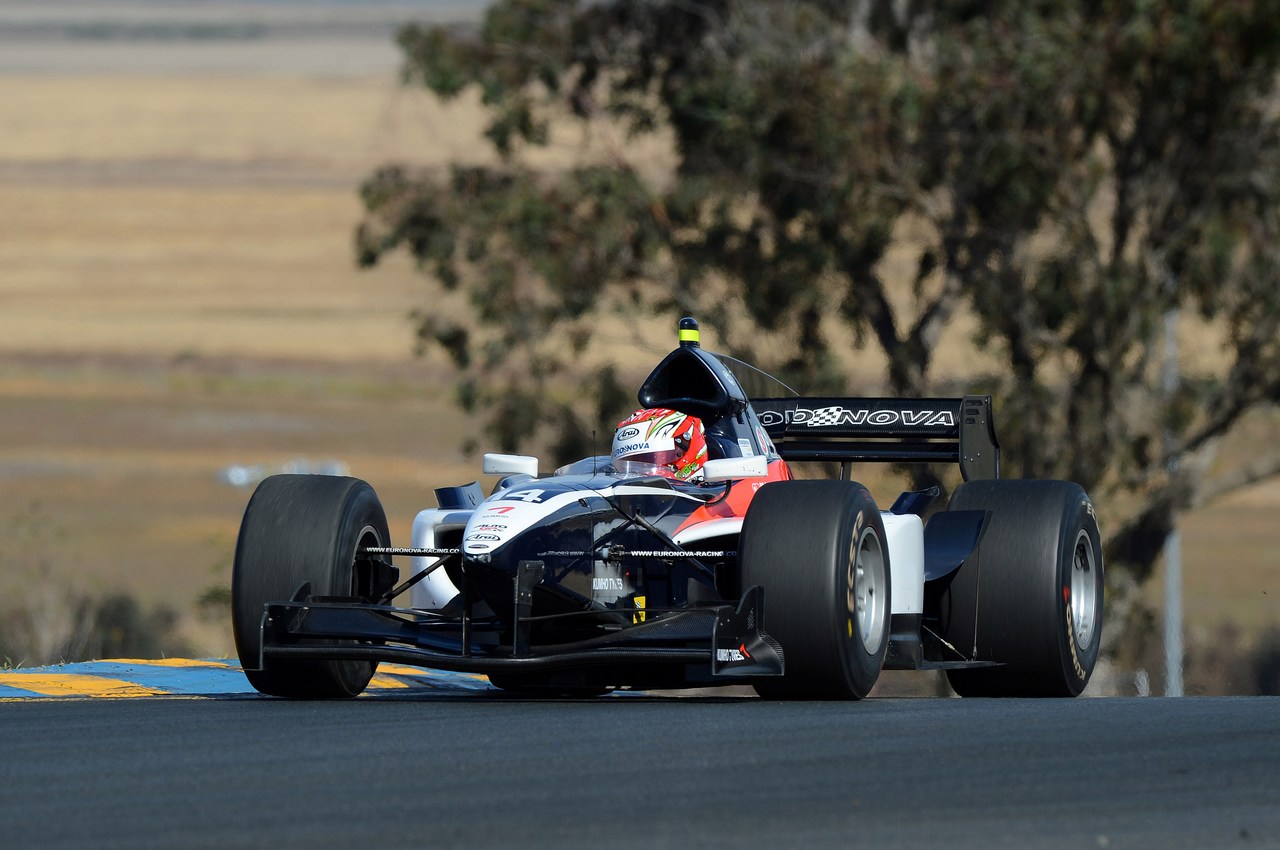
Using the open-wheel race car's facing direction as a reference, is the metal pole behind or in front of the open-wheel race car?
behind

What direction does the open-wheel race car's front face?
toward the camera

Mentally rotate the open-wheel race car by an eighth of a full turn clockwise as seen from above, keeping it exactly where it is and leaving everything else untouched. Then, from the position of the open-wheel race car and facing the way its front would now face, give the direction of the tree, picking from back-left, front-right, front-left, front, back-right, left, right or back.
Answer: back-right
